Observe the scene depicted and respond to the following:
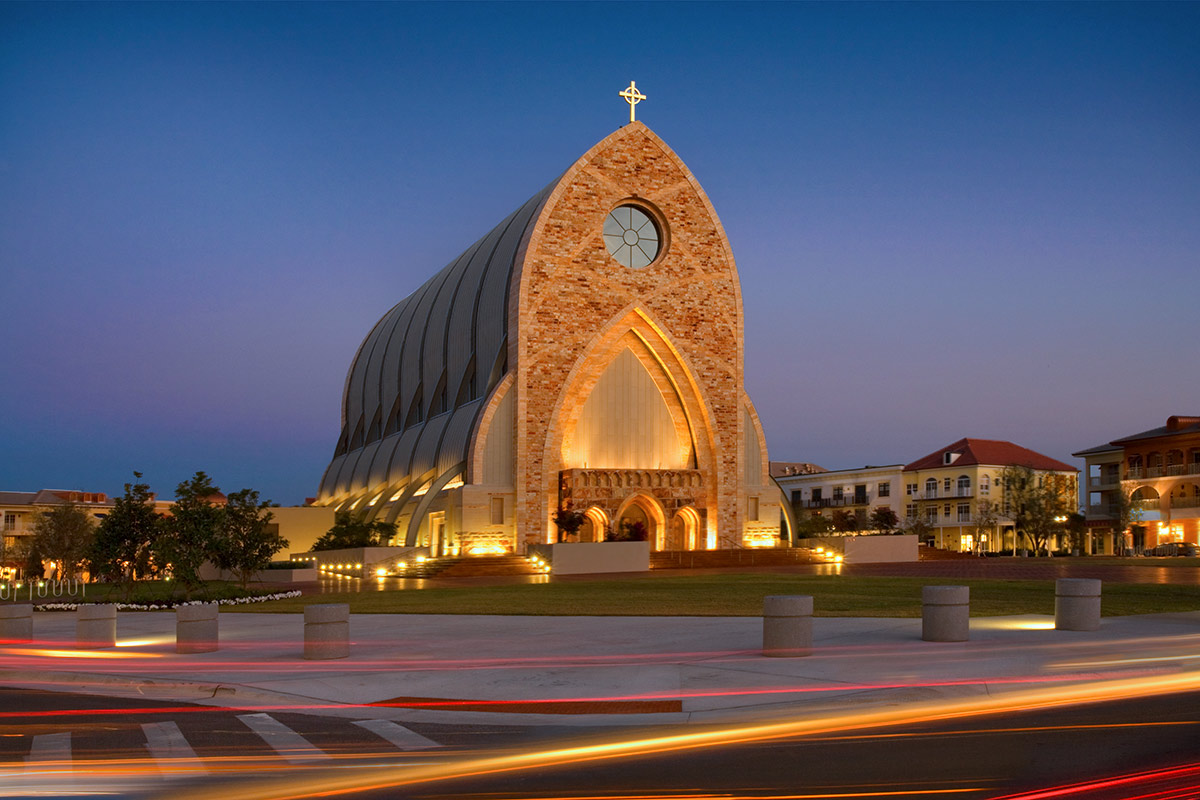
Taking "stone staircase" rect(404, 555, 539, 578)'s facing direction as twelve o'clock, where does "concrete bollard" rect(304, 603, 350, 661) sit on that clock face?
The concrete bollard is roughly at 12 o'clock from the stone staircase.

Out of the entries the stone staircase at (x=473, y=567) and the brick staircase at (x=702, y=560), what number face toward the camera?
2

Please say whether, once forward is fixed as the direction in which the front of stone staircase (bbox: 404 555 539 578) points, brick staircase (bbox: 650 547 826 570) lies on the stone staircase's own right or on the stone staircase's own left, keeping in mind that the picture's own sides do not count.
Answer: on the stone staircase's own left

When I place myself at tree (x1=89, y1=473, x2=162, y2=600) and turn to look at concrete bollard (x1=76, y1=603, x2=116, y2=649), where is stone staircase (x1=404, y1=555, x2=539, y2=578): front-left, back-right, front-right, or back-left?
back-left

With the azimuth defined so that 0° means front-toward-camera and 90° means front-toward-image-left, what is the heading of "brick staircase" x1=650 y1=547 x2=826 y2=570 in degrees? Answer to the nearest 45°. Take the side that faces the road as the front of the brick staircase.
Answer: approximately 0°

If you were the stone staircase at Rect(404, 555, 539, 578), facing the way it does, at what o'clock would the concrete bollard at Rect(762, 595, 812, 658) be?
The concrete bollard is roughly at 12 o'clock from the stone staircase.

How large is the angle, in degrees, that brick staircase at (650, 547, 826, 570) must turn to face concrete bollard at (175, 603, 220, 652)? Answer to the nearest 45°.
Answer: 0° — it already faces it
